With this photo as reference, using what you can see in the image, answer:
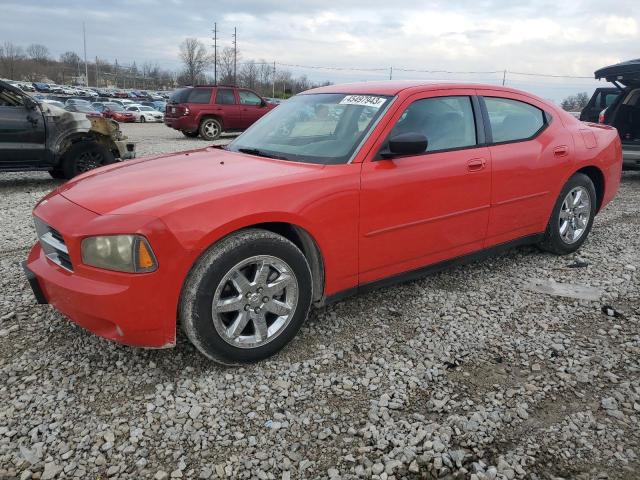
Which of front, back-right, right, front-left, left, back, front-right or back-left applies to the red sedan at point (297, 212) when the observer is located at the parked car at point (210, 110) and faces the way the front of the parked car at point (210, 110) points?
back-right

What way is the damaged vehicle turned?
to the viewer's right

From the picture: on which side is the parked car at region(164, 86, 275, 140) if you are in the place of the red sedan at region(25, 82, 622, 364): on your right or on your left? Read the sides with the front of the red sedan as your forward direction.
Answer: on your right

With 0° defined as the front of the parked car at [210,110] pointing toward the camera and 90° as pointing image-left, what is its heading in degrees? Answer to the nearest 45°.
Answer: approximately 225°

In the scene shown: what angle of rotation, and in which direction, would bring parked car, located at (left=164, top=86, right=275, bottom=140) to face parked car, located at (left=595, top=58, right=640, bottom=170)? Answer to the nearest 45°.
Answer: approximately 90° to its right

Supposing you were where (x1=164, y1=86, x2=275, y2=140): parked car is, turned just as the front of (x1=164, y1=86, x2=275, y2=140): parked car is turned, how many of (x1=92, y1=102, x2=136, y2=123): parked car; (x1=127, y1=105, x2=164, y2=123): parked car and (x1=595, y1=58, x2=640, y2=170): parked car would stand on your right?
1

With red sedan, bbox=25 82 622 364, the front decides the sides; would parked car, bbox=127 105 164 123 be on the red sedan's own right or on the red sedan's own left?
on the red sedan's own right

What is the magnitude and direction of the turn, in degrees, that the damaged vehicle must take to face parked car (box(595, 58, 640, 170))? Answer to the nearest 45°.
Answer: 0° — it already faces it

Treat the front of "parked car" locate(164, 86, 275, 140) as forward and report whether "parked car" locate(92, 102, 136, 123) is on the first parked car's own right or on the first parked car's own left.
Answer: on the first parked car's own left

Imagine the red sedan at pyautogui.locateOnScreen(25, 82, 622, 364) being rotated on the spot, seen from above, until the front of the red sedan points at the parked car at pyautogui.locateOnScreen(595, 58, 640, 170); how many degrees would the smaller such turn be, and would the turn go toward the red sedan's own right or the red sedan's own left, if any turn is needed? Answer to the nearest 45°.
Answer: approximately 180°

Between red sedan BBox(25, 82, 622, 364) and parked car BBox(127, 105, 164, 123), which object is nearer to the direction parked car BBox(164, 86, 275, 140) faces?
the parked car

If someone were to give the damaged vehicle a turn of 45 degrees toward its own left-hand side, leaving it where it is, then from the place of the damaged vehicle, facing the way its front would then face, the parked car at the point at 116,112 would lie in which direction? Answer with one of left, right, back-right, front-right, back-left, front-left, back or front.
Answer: front-left

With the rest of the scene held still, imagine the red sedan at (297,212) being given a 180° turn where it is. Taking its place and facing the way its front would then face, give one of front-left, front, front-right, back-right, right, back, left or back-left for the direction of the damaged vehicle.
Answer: left
